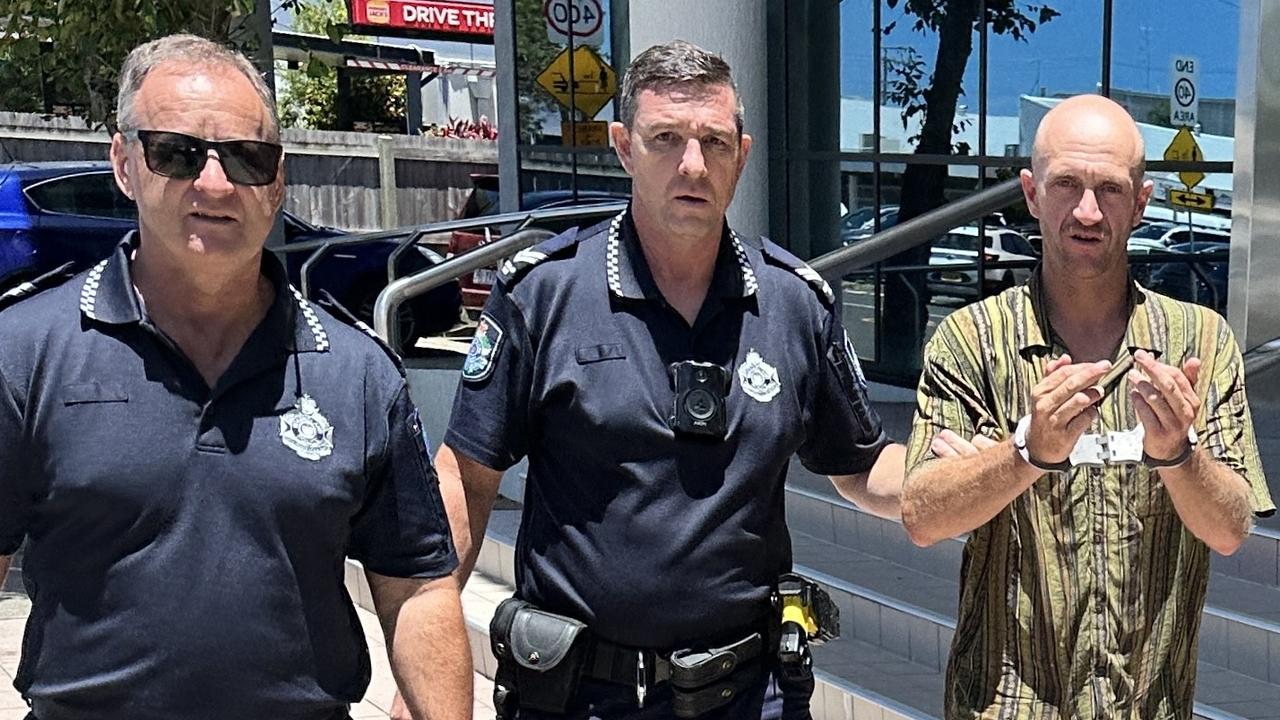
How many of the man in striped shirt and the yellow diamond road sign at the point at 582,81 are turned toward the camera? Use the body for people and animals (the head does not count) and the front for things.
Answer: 2

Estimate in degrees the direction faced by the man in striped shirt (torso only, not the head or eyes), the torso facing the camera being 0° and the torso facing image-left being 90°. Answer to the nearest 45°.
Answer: approximately 0°

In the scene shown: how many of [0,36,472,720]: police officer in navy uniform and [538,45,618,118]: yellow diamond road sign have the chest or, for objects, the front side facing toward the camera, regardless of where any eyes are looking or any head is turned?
2

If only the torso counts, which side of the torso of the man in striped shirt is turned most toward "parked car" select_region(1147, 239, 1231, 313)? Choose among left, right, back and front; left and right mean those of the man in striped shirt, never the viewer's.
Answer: back

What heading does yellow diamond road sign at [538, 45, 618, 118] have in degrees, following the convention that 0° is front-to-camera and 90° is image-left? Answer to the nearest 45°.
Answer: approximately 0°

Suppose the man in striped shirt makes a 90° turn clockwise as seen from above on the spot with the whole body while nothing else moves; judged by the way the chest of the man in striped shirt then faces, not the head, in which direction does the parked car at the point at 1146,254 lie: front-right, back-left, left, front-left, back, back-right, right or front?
right

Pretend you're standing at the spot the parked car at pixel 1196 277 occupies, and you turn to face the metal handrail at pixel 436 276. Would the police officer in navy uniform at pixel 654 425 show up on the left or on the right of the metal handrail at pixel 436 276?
left

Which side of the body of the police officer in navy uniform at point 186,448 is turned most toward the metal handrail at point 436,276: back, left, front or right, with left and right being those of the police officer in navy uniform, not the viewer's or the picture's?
back

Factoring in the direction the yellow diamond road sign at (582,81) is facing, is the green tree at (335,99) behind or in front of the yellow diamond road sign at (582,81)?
behind

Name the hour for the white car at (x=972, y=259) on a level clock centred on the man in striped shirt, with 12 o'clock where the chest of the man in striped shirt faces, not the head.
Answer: The white car is roughly at 6 o'clock from the man in striped shirt.
